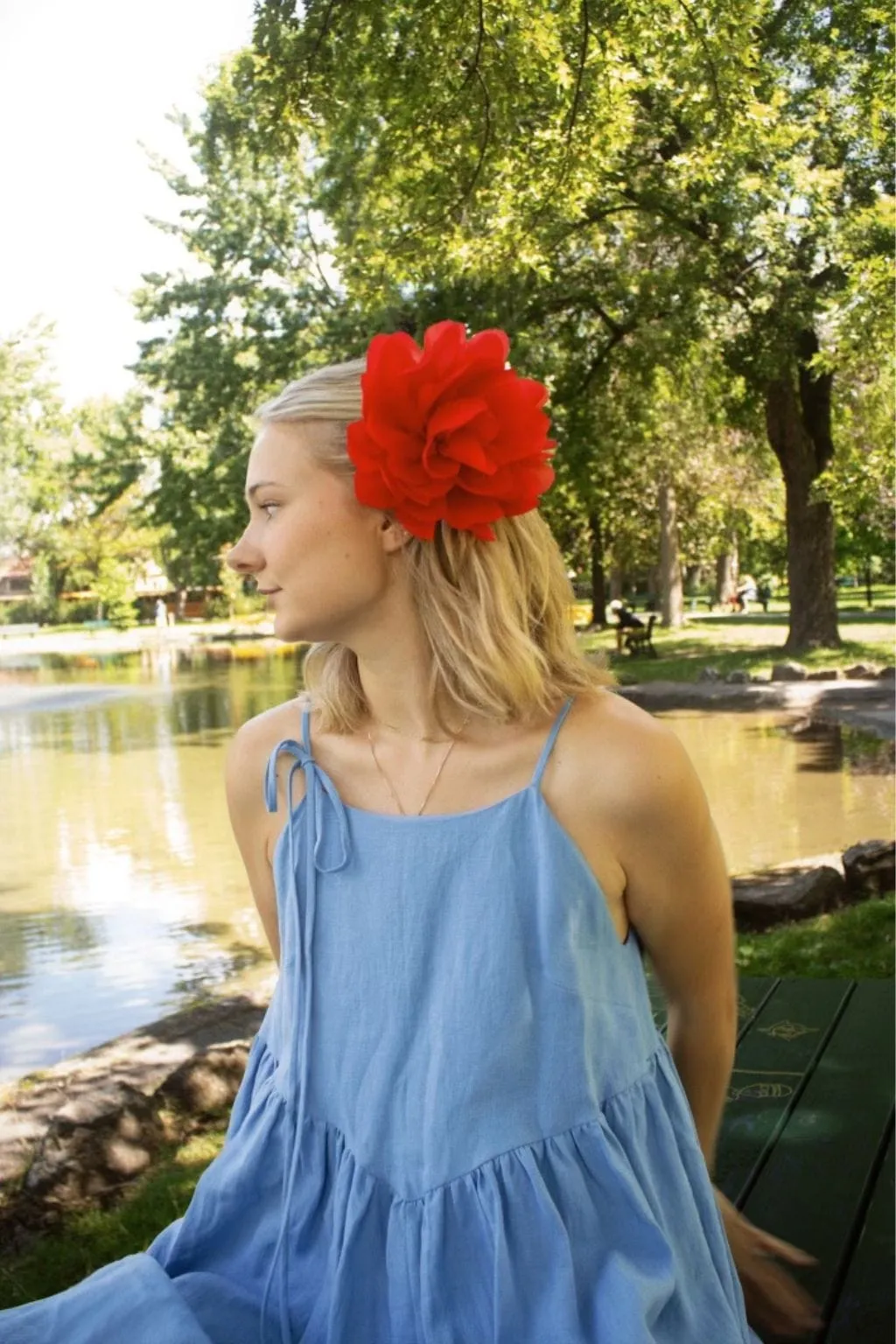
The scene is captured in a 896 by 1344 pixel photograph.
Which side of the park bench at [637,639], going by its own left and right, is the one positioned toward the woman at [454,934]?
left

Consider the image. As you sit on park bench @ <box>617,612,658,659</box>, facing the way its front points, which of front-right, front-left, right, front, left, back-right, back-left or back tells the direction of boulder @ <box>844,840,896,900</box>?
left

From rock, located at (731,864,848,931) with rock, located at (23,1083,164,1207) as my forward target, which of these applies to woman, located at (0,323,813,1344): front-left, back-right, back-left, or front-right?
front-left

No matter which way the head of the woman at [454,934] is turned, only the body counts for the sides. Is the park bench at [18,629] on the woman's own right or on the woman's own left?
on the woman's own right

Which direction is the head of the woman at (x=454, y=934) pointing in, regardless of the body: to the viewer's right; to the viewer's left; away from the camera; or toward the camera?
to the viewer's left

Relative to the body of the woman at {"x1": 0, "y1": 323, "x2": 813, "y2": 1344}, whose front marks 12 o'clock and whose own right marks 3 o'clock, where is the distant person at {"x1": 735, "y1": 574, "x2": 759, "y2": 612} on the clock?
The distant person is roughly at 5 o'clock from the woman.

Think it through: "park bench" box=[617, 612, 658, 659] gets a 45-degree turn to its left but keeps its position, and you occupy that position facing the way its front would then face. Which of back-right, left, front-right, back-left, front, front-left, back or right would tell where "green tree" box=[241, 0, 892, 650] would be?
front-left

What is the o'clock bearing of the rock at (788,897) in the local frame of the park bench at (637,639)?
The rock is roughly at 9 o'clock from the park bench.

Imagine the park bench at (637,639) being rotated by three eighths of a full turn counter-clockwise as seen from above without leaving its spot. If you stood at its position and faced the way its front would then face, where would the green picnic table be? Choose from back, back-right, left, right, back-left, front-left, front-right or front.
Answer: front-right

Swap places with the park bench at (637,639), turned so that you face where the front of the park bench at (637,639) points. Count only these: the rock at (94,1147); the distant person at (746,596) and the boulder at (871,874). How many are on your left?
2

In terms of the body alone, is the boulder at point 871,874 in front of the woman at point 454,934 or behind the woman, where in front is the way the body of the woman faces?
behind

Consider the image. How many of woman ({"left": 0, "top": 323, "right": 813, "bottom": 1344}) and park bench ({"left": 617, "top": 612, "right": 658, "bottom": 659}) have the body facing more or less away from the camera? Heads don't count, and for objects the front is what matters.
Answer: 0
